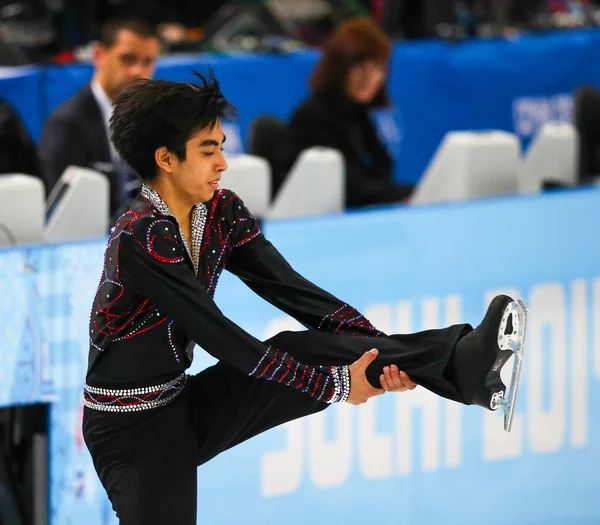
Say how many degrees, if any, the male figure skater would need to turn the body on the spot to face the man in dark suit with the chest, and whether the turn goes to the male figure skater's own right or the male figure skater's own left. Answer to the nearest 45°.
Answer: approximately 135° to the male figure skater's own left

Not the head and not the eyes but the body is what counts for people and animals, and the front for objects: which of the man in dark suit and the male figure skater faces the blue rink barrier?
the man in dark suit

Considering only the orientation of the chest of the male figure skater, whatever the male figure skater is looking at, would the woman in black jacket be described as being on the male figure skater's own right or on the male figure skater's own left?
on the male figure skater's own left

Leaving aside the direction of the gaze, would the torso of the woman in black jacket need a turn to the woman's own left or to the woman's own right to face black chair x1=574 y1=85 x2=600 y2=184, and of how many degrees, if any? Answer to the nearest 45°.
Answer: approximately 45° to the woman's own left

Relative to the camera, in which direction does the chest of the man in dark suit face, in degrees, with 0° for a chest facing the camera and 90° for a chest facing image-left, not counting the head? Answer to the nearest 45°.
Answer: approximately 315°

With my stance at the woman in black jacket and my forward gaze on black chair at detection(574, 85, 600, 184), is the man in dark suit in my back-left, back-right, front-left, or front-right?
back-right

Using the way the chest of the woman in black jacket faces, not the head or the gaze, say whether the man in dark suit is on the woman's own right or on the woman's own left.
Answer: on the woman's own right

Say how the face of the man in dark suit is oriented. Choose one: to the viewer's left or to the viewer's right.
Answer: to the viewer's right
